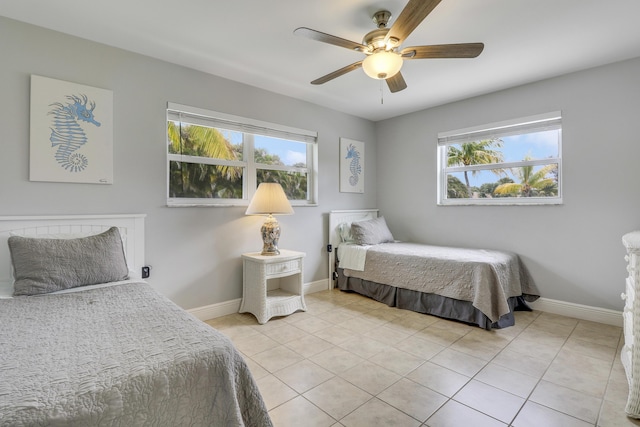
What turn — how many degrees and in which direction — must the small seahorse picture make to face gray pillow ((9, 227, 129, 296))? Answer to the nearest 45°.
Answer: approximately 90° to its right

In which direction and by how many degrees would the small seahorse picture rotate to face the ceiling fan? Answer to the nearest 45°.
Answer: approximately 45° to its right

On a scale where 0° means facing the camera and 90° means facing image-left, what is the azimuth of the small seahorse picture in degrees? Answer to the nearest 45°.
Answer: approximately 315°

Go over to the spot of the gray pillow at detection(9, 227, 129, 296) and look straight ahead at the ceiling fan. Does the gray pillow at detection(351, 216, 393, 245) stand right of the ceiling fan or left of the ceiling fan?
left

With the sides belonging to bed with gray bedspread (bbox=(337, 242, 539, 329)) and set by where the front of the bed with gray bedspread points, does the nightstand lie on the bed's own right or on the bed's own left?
on the bed's own right

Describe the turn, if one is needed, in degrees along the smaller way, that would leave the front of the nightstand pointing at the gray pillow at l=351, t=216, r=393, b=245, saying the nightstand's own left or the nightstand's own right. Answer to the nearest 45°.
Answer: approximately 90° to the nightstand's own left

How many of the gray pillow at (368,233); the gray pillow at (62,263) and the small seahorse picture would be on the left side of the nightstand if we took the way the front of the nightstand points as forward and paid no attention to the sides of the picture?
2

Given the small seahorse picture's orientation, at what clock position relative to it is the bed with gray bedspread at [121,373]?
The bed with gray bedspread is roughly at 2 o'clock from the small seahorse picture.

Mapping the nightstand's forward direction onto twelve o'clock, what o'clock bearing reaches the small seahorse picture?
The small seahorse picture is roughly at 9 o'clock from the nightstand.

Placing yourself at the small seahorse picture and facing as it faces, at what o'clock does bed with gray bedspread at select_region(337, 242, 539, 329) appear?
The bed with gray bedspread is roughly at 12 o'clock from the small seahorse picture.

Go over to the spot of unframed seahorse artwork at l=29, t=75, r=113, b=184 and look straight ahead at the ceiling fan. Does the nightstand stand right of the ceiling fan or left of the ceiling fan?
left

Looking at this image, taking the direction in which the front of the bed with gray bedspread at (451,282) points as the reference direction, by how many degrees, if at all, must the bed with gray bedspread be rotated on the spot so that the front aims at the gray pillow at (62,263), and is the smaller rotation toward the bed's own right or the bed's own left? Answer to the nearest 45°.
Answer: approximately 90° to the bed's own right

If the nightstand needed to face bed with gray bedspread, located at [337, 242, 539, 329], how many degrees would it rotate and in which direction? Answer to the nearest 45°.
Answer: approximately 45° to its left
